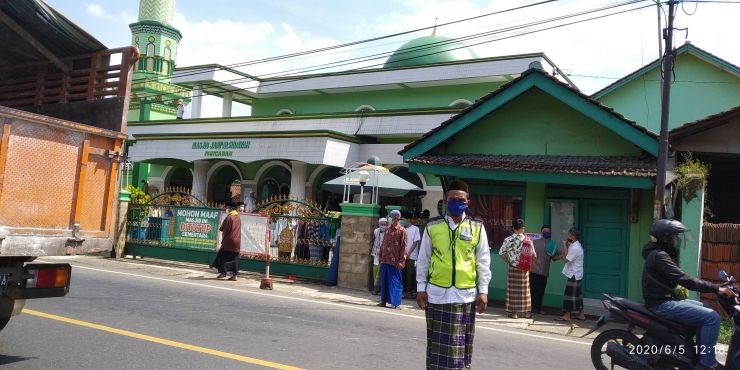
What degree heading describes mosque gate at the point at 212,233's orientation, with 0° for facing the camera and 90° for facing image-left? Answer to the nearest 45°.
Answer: approximately 0°

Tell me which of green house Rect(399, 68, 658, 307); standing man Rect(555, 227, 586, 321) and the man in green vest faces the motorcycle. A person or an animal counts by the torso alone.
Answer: the green house

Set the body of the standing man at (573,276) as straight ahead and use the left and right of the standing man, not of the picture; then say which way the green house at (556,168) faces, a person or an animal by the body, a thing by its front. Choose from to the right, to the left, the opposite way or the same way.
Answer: to the left

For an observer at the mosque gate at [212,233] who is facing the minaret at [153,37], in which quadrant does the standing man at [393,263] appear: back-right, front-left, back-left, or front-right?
back-right

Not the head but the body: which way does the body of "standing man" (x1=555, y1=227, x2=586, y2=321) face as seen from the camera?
to the viewer's left

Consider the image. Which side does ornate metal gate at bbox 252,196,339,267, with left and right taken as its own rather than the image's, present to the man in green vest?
front

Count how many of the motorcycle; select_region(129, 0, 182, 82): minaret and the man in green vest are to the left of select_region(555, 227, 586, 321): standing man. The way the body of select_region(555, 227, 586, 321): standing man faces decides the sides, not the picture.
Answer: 2

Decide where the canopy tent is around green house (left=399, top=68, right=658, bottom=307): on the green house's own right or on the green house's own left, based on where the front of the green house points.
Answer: on the green house's own right

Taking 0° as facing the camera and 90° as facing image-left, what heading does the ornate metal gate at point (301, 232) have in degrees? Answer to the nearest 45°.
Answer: approximately 0°
